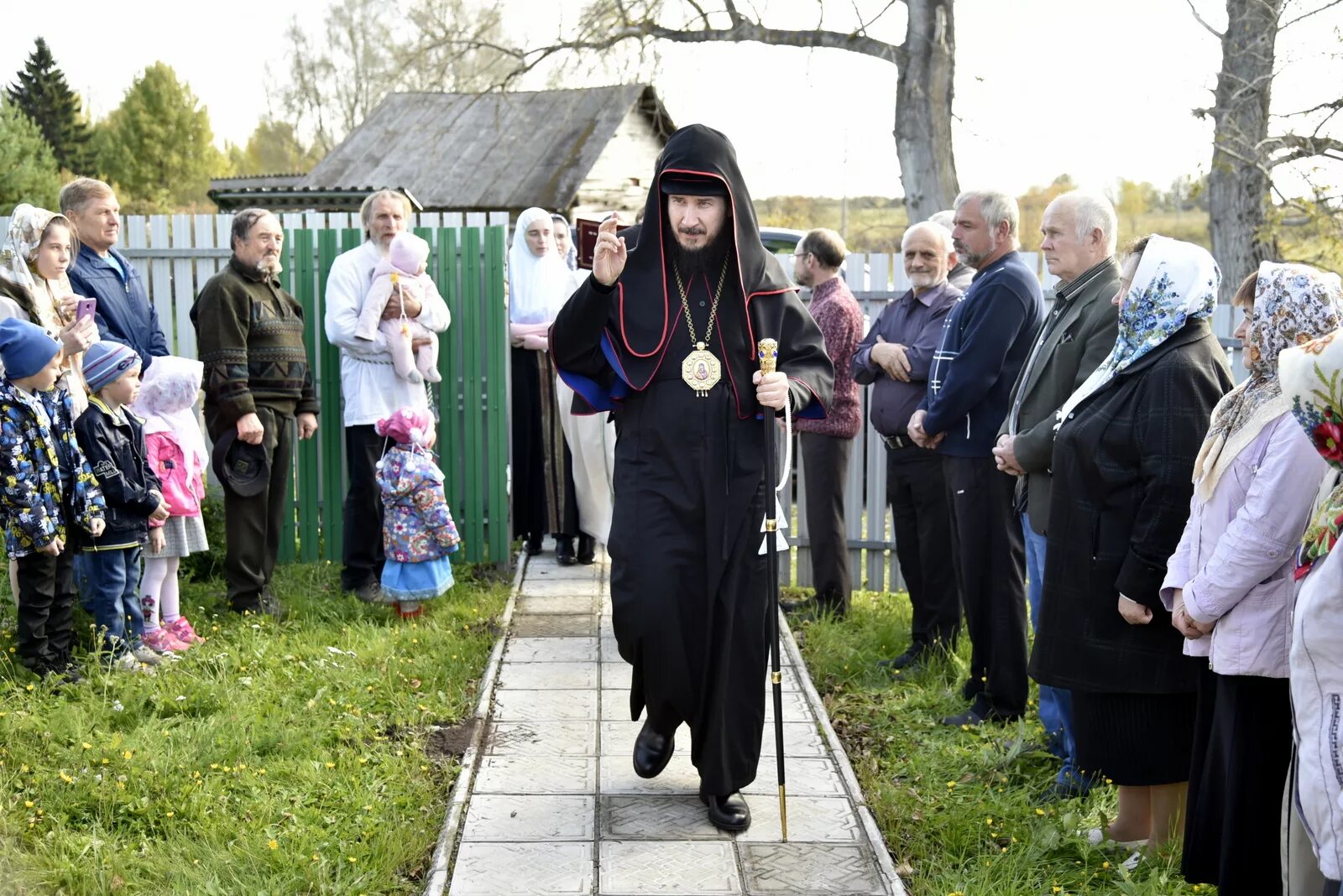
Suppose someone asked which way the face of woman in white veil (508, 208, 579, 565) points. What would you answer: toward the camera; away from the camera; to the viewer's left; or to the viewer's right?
toward the camera

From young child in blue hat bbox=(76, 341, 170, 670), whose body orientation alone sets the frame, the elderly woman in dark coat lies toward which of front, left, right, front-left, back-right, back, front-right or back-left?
front-right

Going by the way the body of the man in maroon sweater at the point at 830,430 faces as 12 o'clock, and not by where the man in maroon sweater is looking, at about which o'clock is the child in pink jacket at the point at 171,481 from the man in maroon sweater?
The child in pink jacket is roughly at 11 o'clock from the man in maroon sweater.

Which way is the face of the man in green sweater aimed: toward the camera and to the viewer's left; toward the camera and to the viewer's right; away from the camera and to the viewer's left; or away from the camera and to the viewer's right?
toward the camera and to the viewer's right

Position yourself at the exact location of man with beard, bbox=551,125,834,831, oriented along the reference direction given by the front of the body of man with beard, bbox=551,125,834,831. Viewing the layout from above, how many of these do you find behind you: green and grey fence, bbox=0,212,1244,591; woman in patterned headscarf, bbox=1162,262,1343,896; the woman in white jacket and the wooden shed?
2

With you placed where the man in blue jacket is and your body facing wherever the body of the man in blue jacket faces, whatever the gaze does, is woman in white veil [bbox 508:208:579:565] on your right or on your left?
on your left

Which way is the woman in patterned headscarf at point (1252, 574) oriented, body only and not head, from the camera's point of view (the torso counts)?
to the viewer's left

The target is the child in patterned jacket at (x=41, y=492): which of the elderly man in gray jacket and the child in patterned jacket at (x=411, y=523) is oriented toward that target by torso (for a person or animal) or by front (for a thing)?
the elderly man in gray jacket

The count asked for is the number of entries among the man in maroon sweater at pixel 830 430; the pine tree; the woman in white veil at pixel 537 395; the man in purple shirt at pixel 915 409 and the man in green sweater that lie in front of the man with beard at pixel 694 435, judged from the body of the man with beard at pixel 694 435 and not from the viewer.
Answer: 0

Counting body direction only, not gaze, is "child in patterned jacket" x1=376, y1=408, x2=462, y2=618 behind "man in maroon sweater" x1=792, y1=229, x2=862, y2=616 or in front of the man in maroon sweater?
in front

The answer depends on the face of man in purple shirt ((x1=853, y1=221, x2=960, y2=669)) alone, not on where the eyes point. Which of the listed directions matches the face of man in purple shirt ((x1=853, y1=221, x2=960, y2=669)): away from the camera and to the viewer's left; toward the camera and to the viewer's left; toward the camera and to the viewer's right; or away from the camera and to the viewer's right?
toward the camera and to the viewer's left

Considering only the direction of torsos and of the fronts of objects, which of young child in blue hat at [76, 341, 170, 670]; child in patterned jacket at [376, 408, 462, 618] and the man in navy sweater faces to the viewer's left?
the man in navy sweater

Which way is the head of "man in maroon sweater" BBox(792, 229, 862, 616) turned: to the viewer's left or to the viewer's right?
to the viewer's left

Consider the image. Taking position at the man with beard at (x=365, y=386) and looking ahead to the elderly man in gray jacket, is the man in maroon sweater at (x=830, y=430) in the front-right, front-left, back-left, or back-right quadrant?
front-left

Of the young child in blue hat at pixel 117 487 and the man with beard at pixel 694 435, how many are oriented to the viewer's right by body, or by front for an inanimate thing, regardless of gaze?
1

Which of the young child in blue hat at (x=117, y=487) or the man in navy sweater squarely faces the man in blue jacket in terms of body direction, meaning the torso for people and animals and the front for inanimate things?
the man in navy sweater

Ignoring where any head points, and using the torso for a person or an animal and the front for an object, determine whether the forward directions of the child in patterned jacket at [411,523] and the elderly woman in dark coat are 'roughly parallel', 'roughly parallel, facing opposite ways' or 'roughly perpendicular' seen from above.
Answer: roughly perpendicular

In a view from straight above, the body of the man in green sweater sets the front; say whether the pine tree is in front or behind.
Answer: behind

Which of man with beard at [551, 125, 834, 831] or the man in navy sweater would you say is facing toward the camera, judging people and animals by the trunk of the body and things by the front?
the man with beard

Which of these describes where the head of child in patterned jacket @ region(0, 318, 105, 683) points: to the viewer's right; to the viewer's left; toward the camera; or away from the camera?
to the viewer's right

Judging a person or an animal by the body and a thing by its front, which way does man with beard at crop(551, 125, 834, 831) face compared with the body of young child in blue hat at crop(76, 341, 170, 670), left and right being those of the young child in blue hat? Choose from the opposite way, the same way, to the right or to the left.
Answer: to the right

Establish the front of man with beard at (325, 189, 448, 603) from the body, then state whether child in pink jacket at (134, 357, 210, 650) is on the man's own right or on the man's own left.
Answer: on the man's own right

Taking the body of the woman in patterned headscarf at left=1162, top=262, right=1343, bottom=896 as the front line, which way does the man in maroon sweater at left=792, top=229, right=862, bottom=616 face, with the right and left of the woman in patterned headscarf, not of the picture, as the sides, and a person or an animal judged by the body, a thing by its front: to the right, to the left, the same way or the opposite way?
the same way

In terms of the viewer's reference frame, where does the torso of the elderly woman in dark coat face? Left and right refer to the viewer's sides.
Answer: facing to the left of the viewer
